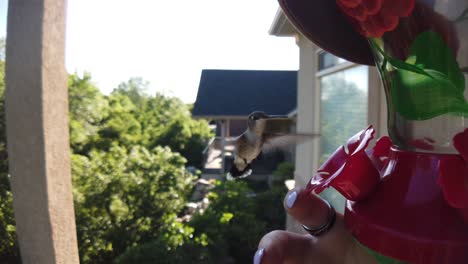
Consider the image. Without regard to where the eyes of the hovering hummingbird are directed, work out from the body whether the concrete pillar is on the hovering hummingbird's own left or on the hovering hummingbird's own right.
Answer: on the hovering hummingbird's own right

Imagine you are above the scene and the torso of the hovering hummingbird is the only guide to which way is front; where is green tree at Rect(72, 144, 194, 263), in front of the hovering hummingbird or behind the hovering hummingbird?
behind

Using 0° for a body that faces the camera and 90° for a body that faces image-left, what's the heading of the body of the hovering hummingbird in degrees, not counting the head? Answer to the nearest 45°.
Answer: approximately 315°

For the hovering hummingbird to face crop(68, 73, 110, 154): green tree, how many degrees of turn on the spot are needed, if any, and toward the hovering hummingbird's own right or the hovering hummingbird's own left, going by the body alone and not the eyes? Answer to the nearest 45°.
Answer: approximately 180°
